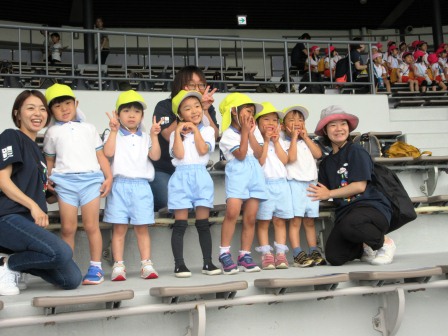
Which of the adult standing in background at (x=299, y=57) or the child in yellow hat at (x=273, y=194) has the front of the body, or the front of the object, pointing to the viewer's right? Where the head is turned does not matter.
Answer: the adult standing in background

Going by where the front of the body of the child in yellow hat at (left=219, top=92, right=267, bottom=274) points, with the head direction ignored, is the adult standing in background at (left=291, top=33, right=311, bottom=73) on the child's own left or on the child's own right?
on the child's own left

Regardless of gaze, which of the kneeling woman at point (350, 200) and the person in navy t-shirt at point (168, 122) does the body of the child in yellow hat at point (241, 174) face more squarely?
the kneeling woman

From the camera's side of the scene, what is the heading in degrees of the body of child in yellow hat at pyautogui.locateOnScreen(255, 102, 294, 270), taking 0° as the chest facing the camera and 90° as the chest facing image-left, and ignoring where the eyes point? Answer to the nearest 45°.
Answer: approximately 0°

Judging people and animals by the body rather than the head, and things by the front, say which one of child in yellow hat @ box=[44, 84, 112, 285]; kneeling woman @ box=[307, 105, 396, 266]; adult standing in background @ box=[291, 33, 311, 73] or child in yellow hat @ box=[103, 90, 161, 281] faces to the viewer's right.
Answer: the adult standing in background

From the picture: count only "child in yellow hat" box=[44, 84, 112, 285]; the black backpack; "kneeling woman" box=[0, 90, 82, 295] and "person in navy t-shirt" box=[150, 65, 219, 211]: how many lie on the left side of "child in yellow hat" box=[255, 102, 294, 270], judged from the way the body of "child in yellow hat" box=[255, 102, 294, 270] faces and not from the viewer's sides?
1

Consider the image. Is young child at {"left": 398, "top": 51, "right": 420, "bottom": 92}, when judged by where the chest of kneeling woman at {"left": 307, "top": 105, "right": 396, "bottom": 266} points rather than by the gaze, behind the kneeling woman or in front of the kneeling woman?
behind

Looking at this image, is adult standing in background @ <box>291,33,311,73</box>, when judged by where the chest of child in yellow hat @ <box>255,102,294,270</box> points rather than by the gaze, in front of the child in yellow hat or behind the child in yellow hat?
behind
